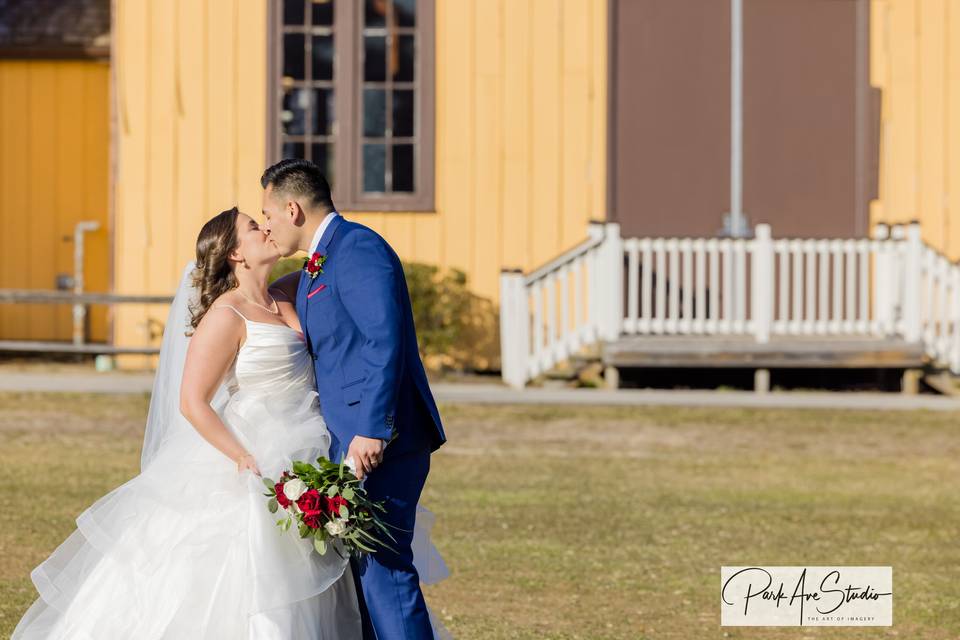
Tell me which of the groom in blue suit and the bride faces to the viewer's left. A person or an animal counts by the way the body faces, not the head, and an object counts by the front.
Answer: the groom in blue suit

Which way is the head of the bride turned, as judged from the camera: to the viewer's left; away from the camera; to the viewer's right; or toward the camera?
to the viewer's right

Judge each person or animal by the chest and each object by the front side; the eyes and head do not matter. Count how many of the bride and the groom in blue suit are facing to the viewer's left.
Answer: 1

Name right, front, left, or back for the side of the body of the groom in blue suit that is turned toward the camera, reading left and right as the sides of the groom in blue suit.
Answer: left

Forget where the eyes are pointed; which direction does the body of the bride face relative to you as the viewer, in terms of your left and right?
facing the viewer and to the right of the viewer

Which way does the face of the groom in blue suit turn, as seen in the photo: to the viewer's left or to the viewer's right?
to the viewer's left
